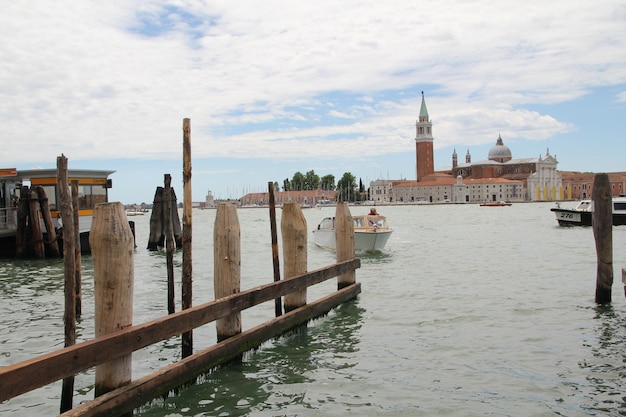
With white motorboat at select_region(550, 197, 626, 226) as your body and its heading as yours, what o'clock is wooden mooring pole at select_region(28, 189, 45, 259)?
The wooden mooring pole is roughly at 10 o'clock from the white motorboat.

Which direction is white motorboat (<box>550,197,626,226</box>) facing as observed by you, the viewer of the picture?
facing to the left of the viewer

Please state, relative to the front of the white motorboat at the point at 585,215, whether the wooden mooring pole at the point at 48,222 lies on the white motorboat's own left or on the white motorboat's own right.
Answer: on the white motorboat's own left

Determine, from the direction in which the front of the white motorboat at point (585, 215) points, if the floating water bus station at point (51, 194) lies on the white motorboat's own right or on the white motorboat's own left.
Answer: on the white motorboat's own left

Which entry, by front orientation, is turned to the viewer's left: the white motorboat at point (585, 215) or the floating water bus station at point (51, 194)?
the white motorboat

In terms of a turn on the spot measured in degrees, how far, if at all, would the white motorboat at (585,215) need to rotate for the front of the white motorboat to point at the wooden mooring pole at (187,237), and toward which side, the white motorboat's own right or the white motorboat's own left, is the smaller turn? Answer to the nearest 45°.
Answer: approximately 90° to the white motorboat's own left

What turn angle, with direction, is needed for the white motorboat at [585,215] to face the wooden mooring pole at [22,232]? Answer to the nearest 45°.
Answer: approximately 45° to its left
